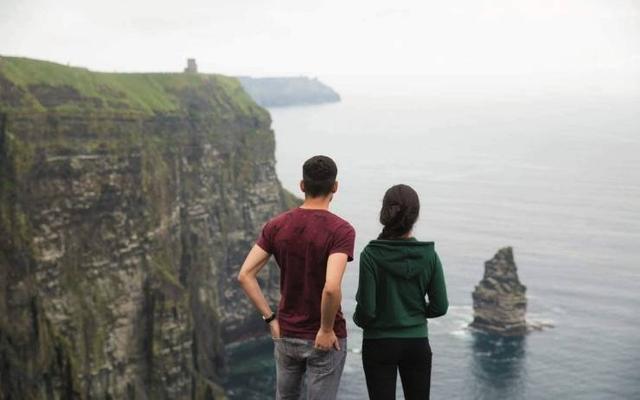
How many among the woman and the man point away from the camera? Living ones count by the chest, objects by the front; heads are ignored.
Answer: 2

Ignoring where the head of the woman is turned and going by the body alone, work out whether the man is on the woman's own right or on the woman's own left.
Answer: on the woman's own left

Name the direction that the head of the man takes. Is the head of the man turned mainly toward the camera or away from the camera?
away from the camera

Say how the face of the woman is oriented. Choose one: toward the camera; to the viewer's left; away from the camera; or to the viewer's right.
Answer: away from the camera

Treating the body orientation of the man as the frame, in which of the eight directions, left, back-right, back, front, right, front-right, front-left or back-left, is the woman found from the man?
right

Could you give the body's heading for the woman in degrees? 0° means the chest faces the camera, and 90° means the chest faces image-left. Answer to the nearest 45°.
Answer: approximately 180°

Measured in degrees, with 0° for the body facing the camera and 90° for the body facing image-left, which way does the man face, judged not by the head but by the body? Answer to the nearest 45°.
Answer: approximately 180°
